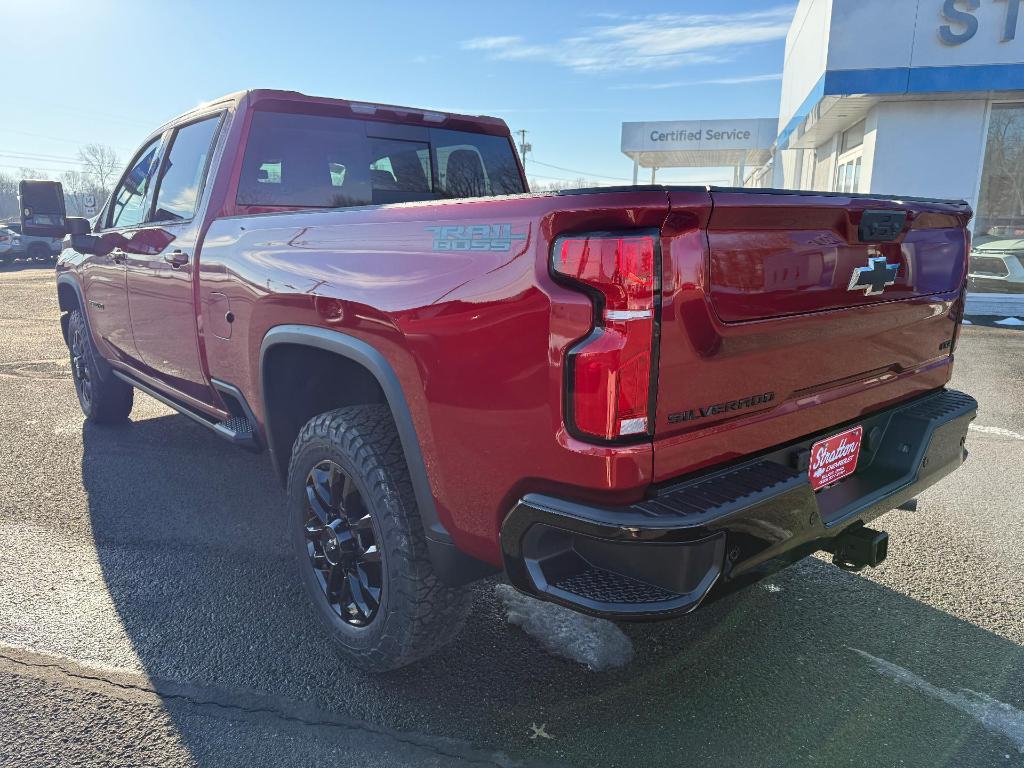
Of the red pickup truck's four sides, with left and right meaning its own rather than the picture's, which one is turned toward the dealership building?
right

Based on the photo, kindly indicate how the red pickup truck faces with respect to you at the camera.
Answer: facing away from the viewer and to the left of the viewer

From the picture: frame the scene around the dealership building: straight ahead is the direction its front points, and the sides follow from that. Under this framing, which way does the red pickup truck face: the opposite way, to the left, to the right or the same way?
to the right

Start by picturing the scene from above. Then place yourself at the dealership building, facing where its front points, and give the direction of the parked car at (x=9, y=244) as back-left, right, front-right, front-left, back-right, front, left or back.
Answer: right

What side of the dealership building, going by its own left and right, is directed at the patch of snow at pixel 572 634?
front

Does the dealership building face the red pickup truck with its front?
yes

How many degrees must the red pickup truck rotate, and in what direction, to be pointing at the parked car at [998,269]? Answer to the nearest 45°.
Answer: approximately 90° to its right

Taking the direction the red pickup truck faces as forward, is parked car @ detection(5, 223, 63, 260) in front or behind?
in front

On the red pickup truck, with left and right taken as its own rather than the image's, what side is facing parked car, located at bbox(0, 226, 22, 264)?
front
